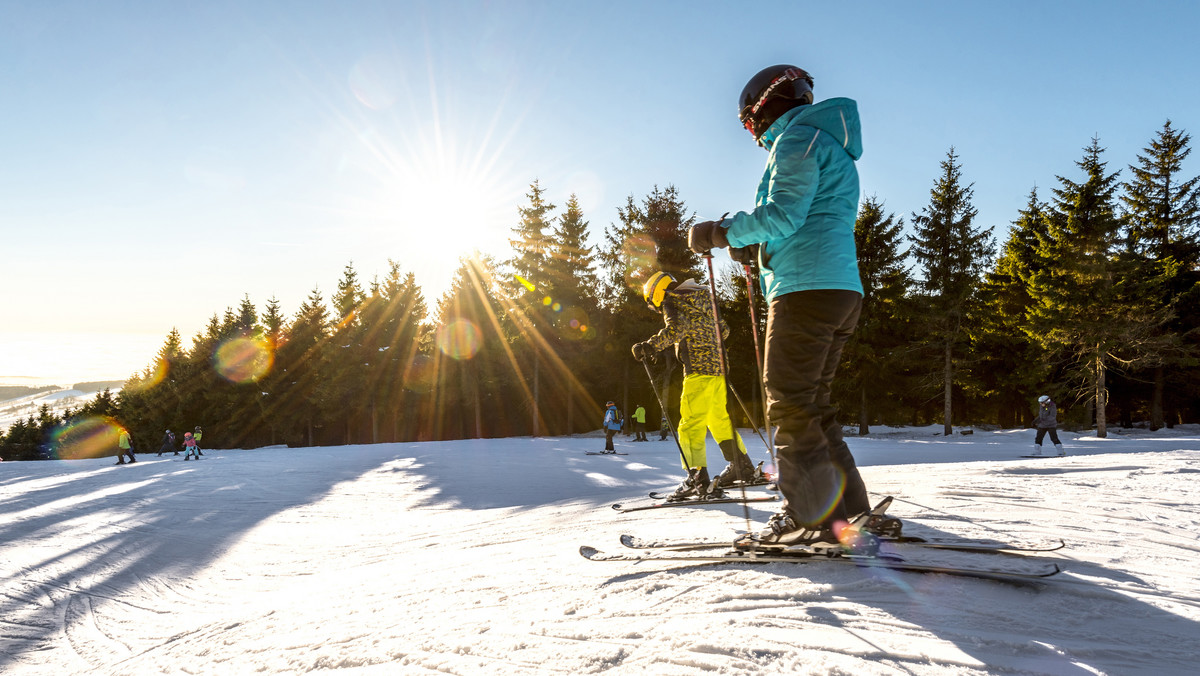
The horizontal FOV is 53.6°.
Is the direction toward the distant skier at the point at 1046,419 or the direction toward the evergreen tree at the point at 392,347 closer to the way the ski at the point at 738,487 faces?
the evergreen tree

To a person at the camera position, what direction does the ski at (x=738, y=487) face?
facing to the left of the viewer

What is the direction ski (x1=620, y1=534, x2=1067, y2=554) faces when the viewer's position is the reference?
facing to the left of the viewer

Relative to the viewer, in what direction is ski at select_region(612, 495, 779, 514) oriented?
to the viewer's left

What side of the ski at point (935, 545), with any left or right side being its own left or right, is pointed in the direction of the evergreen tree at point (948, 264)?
right

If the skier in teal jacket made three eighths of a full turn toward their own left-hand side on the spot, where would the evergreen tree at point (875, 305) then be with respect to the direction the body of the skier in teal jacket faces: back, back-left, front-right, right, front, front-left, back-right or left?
back-left

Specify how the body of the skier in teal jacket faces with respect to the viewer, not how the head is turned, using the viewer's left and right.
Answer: facing to the left of the viewer

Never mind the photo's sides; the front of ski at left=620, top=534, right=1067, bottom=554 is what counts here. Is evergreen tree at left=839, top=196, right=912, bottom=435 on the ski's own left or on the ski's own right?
on the ski's own right

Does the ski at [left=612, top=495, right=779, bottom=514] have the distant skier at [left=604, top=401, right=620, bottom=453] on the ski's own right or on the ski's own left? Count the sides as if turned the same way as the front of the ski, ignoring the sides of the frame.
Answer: on the ski's own right

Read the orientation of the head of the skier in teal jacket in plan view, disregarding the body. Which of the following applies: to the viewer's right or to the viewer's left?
to the viewer's left

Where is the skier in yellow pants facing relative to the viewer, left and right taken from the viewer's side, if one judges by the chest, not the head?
facing to the left of the viewer
